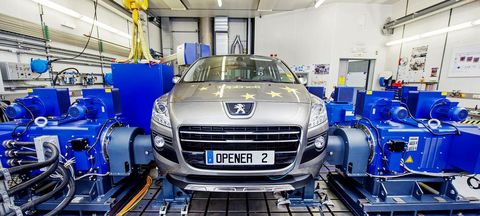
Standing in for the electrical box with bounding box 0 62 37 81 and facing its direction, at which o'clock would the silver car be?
The silver car is roughly at 1 o'clock from the electrical box.

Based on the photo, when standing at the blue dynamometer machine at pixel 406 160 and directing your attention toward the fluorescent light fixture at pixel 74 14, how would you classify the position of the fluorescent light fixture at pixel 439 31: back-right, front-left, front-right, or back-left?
back-right

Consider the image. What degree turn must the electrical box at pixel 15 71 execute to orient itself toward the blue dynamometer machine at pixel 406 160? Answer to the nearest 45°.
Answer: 0° — it already faces it

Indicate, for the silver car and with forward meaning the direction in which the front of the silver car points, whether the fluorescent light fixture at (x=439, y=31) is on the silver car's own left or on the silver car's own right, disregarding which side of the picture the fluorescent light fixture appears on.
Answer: on the silver car's own left

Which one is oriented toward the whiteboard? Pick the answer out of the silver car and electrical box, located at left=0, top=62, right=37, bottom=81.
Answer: the electrical box

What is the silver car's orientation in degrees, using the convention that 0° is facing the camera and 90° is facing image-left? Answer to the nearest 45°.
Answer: approximately 0°

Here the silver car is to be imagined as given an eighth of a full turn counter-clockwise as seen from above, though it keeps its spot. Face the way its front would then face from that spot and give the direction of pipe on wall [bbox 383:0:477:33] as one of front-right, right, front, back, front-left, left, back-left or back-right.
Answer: left

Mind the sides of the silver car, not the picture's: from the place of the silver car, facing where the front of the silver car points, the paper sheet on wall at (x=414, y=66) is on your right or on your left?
on your left

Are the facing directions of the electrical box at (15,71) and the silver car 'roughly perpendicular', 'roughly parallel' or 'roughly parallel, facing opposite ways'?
roughly perpendicular

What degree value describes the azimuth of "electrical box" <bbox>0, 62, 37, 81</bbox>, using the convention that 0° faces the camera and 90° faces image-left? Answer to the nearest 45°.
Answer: approximately 315°
